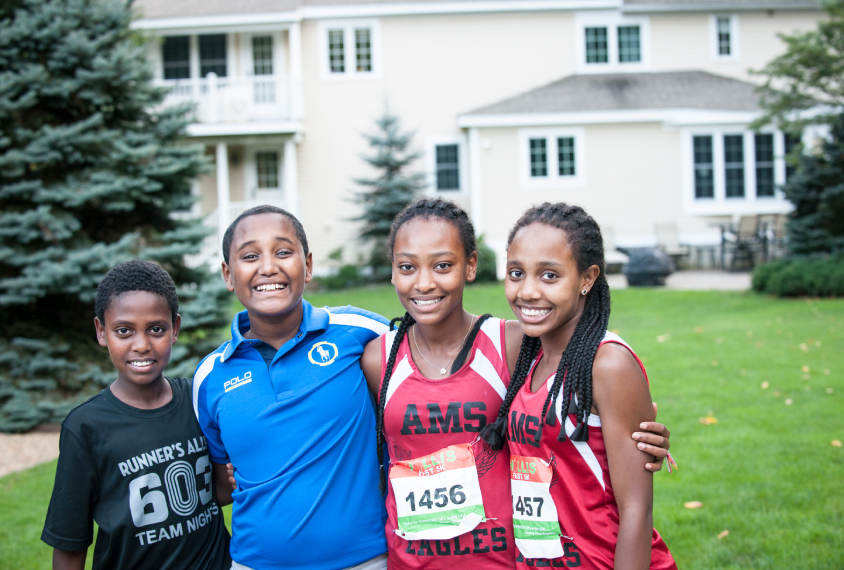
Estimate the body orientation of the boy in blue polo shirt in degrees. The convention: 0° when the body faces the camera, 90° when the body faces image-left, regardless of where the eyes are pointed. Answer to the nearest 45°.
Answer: approximately 0°

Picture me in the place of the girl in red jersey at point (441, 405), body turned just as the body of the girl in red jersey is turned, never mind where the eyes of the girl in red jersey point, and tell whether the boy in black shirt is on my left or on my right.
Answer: on my right

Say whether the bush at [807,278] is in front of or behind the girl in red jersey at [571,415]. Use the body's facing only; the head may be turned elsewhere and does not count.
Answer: behind

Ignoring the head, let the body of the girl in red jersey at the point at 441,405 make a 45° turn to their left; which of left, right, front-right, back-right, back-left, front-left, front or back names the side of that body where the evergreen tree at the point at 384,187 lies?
back-left

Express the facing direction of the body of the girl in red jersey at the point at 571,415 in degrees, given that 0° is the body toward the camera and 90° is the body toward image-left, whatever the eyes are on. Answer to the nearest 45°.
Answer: approximately 45°

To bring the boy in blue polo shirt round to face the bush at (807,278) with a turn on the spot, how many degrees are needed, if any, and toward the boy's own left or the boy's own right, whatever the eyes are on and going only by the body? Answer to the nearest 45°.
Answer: approximately 135° to the boy's own left
